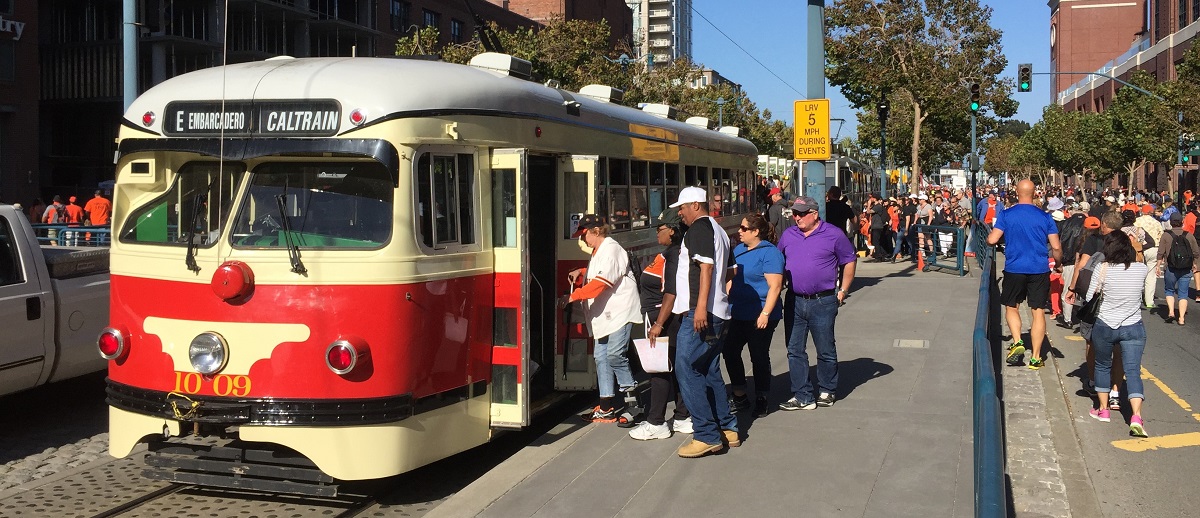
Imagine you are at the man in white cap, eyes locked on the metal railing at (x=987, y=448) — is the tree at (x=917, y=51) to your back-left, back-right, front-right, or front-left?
back-left

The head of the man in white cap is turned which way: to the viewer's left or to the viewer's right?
to the viewer's left

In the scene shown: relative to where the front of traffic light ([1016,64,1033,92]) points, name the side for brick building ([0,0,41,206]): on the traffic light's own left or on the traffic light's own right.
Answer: on the traffic light's own right

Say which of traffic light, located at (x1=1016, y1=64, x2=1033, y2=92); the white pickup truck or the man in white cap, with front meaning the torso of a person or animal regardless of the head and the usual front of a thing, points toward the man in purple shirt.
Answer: the traffic light

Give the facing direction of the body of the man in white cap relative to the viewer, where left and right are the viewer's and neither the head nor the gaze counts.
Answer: facing to the left of the viewer

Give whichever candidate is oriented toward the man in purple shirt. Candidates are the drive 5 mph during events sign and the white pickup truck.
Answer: the drive 5 mph during events sign

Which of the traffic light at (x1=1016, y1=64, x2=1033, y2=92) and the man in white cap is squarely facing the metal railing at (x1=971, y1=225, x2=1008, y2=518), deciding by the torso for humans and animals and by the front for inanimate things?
the traffic light

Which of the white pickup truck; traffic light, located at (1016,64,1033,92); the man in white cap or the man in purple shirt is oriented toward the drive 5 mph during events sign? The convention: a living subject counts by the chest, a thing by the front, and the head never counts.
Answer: the traffic light

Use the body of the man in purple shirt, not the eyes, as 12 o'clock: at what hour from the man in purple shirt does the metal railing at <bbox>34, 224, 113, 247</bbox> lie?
The metal railing is roughly at 2 o'clock from the man in purple shirt.

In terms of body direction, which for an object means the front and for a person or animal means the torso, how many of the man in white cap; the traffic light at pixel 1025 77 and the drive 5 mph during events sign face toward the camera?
2

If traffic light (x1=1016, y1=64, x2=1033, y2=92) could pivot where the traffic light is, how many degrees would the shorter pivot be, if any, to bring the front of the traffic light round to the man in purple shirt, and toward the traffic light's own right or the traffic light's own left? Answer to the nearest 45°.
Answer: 0° — it already faces them

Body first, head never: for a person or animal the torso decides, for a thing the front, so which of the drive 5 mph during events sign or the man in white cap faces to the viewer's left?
the man in white cap

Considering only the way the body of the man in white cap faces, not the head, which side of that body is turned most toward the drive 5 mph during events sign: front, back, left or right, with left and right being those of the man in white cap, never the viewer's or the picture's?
right

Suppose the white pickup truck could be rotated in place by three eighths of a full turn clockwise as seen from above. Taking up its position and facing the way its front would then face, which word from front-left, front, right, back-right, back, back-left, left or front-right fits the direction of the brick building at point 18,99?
front

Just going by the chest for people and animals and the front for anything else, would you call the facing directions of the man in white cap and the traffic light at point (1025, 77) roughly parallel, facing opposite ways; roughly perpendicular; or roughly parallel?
roughly perpendicular
